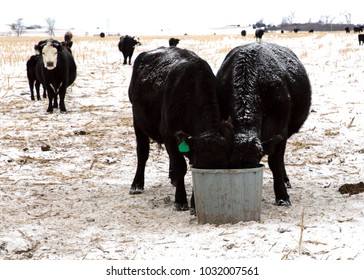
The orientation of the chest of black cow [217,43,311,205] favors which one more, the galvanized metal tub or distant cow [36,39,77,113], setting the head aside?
the galvanized metal tub

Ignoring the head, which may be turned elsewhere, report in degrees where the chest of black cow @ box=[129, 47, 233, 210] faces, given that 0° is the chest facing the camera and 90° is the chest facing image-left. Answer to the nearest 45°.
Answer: approximately 315°

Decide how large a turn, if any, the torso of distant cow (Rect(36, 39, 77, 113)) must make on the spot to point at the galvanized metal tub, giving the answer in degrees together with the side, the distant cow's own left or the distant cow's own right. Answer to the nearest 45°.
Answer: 0° — it already faces it

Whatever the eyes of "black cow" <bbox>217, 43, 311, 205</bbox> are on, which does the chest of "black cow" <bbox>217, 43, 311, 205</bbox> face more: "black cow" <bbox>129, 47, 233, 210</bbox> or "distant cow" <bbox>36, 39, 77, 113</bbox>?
the black cow

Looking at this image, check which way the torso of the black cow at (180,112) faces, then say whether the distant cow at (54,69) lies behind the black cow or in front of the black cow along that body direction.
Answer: behind

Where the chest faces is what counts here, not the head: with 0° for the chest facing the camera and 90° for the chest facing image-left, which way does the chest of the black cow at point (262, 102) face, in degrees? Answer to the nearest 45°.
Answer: approximately 0°

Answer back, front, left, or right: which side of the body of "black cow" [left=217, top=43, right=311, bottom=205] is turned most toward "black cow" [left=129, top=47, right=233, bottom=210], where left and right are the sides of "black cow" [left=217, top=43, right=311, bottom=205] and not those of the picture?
right

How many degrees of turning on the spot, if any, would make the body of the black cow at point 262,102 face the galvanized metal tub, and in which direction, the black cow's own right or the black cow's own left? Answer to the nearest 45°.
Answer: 0° — it already faces it

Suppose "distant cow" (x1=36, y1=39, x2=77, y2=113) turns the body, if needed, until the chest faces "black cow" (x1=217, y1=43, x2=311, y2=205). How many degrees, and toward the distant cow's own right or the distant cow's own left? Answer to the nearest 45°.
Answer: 0° — it already faces it

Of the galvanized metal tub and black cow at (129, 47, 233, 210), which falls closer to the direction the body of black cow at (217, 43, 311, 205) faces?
the galvanized metal tub

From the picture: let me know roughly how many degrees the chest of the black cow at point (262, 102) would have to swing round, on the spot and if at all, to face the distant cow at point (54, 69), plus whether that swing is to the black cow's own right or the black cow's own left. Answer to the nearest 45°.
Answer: approximately 135° to the black cow's own right

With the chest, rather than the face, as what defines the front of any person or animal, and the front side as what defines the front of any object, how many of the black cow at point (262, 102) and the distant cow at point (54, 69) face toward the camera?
2

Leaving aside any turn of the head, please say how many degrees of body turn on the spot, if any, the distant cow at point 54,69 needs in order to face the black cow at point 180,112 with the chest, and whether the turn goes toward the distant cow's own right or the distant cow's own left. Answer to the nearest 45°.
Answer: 0° — it already faces it
